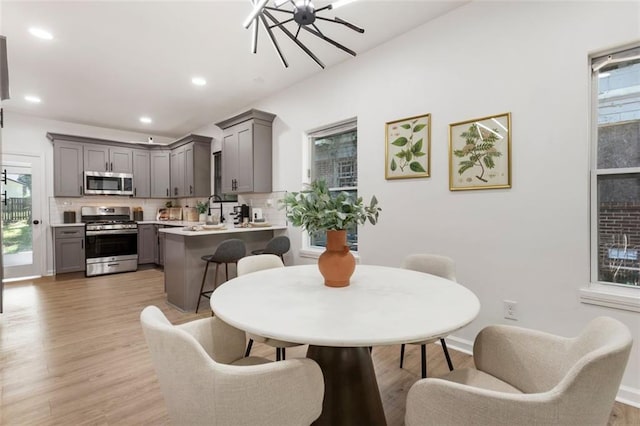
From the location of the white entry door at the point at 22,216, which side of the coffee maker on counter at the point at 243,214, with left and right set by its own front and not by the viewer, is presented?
right

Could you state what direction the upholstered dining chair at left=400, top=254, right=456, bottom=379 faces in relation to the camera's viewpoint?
facing the viewer and to the left of the viewer

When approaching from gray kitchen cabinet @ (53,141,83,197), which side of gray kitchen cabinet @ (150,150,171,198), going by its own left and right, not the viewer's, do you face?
right

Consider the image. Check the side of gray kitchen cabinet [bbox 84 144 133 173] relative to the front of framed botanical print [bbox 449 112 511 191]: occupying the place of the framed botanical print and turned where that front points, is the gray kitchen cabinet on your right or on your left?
on your right

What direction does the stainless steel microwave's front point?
toward the camera

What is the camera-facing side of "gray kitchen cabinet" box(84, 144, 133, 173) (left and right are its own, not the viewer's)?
front

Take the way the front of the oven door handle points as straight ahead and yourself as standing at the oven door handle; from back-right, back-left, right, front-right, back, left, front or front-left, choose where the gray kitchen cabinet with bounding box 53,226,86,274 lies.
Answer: right

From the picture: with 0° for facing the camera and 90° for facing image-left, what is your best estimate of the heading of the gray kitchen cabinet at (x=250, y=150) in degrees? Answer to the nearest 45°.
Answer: approximately 45°

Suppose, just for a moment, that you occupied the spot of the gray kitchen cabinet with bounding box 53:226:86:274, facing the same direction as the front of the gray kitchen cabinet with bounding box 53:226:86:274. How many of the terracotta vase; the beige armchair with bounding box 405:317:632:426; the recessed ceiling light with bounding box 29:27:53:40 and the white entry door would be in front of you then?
3

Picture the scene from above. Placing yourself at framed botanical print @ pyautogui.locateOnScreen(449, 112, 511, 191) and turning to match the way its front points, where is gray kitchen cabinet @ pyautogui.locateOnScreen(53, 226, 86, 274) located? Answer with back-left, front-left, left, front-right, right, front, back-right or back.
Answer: front-right
